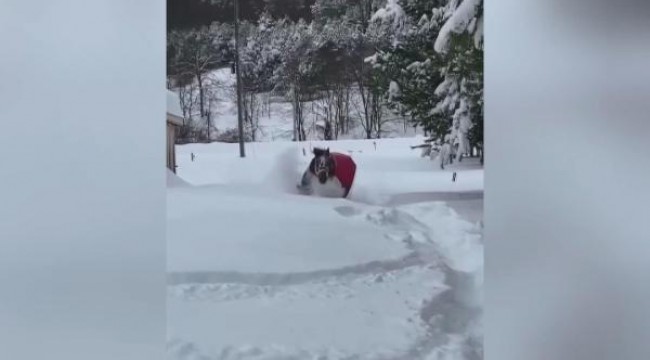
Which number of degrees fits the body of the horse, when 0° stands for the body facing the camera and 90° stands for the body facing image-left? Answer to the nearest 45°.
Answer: approximately 45°
